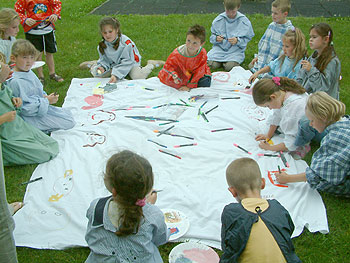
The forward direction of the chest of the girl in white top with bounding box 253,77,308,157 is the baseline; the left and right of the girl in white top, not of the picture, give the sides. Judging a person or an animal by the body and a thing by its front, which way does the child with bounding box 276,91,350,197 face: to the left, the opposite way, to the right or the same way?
the same way

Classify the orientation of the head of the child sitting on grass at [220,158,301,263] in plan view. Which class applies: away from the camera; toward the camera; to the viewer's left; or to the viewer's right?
away from the camera

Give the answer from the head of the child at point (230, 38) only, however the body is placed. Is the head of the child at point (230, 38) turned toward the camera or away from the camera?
toward the camera

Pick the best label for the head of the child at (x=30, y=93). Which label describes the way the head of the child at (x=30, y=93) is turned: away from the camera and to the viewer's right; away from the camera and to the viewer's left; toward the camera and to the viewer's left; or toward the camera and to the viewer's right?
toward the camera and to the viewer's right

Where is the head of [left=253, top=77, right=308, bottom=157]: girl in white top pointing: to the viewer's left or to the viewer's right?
to the viewer's left

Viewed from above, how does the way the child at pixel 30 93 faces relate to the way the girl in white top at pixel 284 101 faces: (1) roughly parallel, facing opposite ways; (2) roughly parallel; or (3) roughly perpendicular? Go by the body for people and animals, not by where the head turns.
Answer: roughly parallel, facing opposite ways

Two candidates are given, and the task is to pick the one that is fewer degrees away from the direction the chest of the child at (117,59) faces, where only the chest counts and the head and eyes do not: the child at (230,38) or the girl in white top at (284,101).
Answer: the girl in white top

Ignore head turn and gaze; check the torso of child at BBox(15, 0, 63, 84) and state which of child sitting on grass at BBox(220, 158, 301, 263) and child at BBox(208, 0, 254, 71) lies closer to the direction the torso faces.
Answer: the child sitting on grass

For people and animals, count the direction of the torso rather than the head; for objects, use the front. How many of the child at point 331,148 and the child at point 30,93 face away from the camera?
0

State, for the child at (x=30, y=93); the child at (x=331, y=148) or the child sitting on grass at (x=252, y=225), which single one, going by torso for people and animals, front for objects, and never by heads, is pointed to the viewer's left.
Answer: the child at (x=331, y=148)

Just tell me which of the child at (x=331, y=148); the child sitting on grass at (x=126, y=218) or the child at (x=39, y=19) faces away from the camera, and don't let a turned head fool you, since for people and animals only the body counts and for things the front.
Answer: the child sitting on grass

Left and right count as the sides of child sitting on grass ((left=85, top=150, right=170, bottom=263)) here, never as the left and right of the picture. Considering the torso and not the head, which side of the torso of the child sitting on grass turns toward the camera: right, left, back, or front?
back

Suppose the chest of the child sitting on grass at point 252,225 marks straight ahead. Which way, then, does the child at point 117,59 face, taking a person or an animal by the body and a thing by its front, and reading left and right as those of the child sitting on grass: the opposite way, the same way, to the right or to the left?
the opposite way

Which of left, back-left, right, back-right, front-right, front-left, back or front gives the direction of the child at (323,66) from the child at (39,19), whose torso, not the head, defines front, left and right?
front-left

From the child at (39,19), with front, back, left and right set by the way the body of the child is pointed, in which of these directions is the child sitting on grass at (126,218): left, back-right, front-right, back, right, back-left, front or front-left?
front

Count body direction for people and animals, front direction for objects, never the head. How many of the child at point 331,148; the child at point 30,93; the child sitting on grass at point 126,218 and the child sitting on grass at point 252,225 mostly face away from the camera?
2

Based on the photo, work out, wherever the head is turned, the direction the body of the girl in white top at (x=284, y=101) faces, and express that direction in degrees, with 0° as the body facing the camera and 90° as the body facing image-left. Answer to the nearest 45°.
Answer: approximately 90°

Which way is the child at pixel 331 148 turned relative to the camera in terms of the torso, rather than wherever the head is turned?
to the viewer's left

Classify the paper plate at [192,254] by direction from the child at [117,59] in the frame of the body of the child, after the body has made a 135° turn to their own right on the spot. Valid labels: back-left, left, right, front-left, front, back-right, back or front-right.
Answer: back

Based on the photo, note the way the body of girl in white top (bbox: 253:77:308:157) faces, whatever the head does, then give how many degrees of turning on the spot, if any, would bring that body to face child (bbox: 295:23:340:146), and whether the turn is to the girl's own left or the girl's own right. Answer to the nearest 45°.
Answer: approximately 90° to the girl's own right

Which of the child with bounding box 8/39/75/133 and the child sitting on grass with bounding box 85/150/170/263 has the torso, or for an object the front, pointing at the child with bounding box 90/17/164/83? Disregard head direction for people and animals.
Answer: the child sitting on grass
